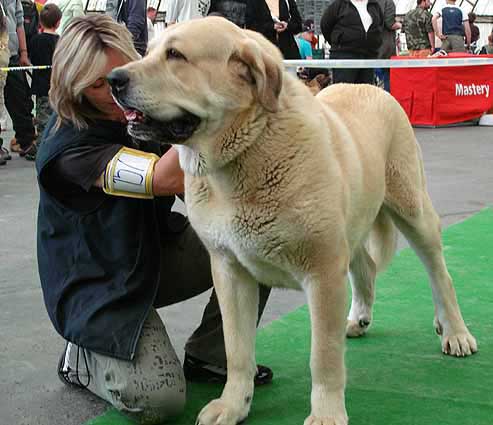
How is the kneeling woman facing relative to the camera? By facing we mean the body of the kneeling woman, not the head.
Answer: to the viewer's right

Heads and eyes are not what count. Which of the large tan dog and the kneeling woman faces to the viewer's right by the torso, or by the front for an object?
the kneeling woman

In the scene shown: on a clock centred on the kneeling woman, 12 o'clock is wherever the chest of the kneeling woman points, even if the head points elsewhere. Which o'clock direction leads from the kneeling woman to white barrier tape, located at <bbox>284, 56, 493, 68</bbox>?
The white barrier tape is roughly at 10 o'clock from the kneeling woman.

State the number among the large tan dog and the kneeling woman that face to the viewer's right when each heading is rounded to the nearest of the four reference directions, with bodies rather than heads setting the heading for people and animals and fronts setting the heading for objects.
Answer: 1

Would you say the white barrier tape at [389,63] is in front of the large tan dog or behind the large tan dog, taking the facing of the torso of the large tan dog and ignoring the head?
behind

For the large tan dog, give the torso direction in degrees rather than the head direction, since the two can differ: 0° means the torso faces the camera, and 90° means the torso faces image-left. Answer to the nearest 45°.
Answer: approximately 45°
